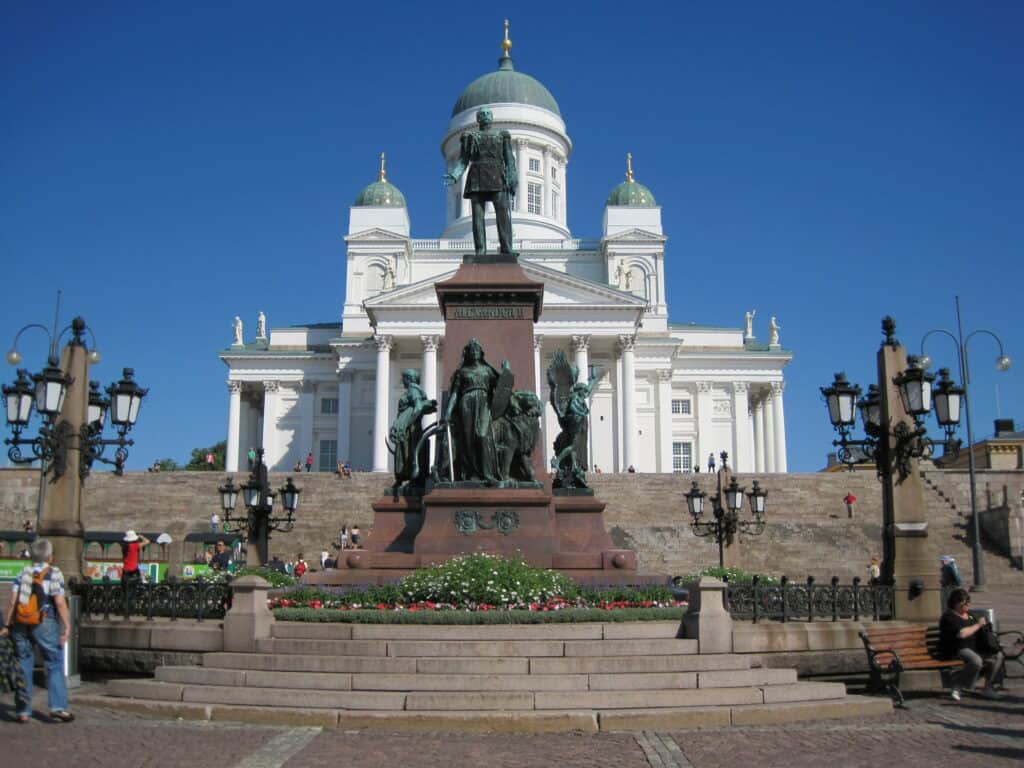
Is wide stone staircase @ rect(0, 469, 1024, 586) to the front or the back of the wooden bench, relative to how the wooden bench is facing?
to the back

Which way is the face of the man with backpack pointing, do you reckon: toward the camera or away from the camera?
away from the camera

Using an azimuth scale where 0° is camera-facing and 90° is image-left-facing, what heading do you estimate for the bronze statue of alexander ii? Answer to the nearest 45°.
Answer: approximately 0°

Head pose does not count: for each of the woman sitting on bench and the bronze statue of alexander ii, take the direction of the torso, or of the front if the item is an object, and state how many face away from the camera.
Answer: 0

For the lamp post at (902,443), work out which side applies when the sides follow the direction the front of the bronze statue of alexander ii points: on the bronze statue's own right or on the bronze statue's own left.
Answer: on the bronze statue's own left

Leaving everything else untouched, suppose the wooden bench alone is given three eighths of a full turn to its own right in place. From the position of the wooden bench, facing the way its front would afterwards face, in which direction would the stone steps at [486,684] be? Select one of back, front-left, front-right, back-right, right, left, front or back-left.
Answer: front-left
